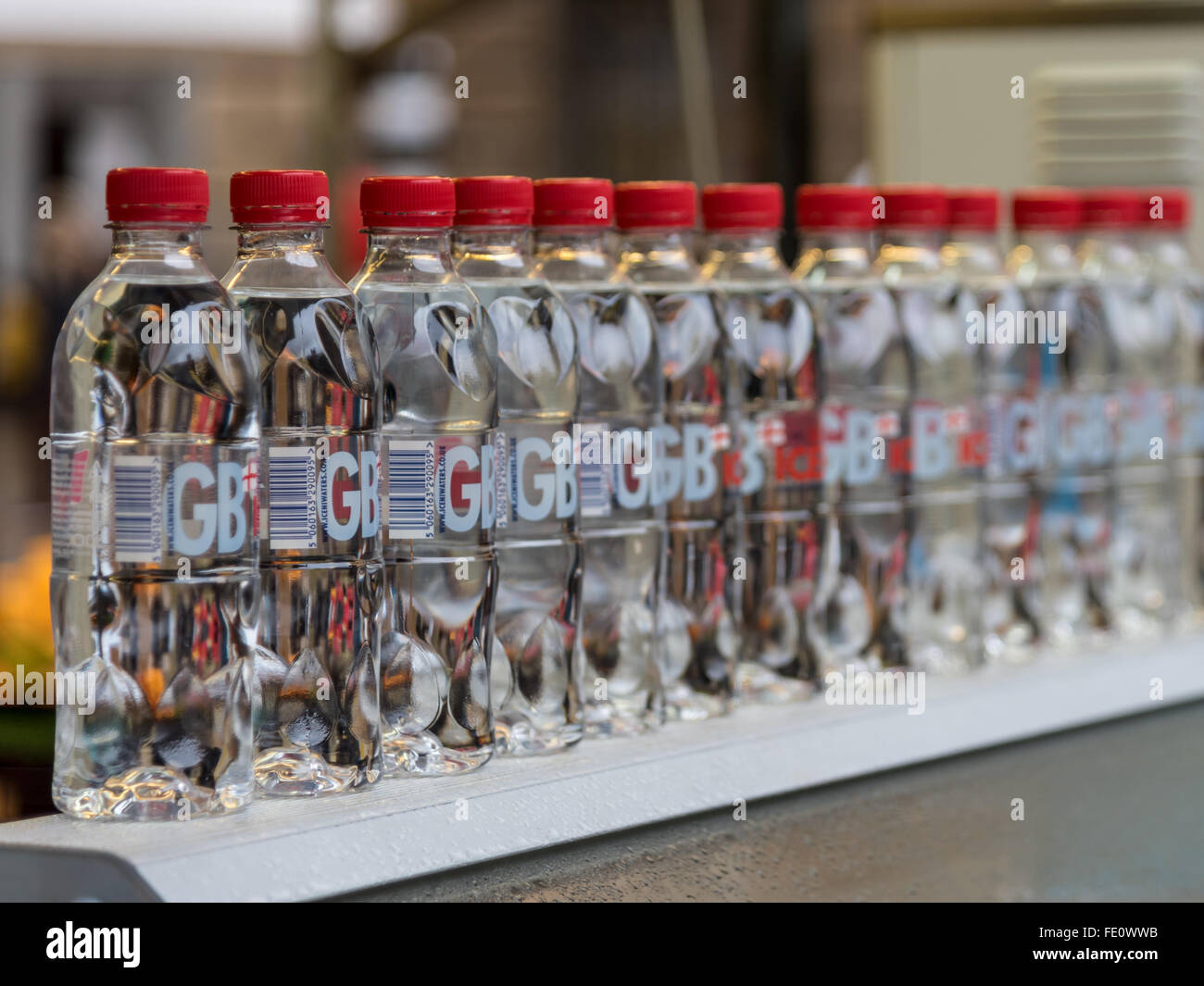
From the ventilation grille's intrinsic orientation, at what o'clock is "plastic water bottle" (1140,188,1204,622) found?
The plastic water bottle is roughly at 12 o'clock from the ventilation grille.

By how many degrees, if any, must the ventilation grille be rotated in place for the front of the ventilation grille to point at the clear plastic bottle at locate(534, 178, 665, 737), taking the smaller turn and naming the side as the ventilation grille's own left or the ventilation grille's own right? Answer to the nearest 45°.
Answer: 0° — it already faces it

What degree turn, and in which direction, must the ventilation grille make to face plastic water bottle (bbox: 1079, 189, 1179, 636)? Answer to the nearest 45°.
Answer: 0° — it already faces it

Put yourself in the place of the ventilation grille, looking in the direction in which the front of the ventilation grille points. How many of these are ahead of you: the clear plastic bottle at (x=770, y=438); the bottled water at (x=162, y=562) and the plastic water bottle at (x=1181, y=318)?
3

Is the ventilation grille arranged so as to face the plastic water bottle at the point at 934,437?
yes

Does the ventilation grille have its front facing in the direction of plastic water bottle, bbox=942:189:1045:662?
yes

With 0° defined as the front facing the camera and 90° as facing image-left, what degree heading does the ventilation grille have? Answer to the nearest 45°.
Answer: approximately 0°
